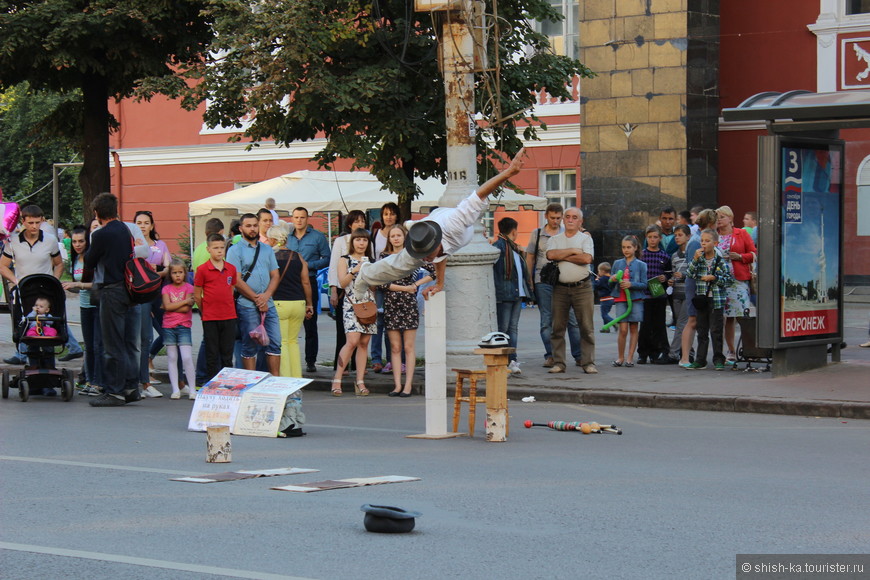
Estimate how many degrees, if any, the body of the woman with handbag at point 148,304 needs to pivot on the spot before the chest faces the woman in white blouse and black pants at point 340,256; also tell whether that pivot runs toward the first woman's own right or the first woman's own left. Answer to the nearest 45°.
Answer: approximately 45° to the first woman's own left

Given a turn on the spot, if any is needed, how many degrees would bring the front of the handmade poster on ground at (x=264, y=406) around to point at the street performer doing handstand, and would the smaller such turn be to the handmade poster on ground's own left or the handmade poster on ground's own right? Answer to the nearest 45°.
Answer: approximately 45° to the handmade poster on ground's own left

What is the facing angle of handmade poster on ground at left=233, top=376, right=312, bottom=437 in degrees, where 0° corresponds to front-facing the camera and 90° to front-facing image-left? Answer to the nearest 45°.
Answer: approximately 0°

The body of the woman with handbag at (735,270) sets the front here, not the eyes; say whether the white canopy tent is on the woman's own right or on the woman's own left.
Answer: on the woman's own right

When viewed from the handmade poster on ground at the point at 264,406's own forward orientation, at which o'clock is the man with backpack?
The man with backpack is roughly at 5 o'clock from the handmade poster on ground.

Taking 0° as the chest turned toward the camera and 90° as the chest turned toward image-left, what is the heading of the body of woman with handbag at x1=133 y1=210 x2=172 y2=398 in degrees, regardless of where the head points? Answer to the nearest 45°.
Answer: approximately 315°
